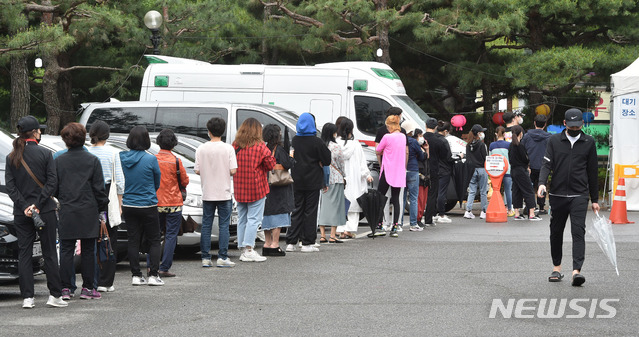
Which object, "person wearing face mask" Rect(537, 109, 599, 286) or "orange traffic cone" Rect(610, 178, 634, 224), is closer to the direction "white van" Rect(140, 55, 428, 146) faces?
the orange traffic cone

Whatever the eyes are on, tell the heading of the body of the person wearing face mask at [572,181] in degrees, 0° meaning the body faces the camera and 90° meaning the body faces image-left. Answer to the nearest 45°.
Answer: approximately 0°

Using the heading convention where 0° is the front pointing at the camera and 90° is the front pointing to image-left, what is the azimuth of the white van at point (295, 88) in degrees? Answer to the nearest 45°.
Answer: approximately 270°

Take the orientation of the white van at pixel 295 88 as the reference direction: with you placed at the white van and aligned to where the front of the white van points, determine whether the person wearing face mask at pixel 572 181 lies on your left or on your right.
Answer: on your right

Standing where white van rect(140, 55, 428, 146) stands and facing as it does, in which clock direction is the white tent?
The white tent is roughly at 12 o'clock from the white van.

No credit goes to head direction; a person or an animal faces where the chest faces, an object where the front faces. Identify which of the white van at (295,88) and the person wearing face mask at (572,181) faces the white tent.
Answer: the white van

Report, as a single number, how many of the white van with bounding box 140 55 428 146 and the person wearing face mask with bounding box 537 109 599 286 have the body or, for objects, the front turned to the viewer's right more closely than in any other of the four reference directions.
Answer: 1

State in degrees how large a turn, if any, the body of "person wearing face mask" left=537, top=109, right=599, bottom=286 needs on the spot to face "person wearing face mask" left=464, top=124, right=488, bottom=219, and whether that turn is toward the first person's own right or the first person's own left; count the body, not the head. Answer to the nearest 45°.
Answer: approximately 180°

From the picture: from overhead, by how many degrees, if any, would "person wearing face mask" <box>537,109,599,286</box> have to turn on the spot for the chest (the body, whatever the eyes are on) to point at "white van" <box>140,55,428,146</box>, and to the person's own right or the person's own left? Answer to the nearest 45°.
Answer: approximately 135° to the person's own right
